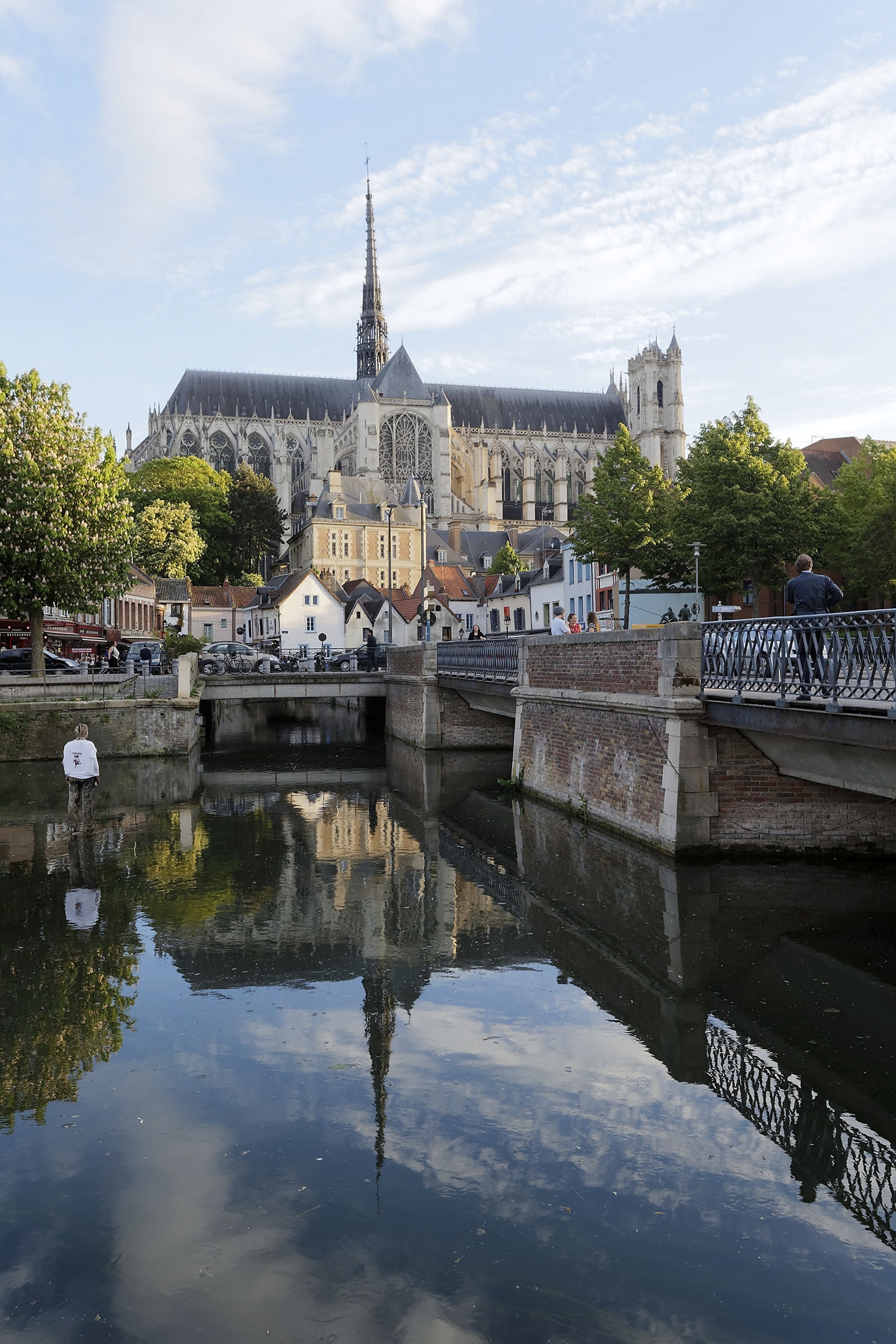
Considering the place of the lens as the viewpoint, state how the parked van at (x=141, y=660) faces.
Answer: facing the viewer

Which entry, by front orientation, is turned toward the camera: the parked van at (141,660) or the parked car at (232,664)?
the parked van at (141,660)

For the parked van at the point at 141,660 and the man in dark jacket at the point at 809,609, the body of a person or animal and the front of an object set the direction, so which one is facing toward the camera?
the parked van

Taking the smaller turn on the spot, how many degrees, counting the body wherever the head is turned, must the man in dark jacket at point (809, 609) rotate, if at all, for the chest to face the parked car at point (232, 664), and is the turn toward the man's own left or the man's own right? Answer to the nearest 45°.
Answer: approximately 45° to the man's own left

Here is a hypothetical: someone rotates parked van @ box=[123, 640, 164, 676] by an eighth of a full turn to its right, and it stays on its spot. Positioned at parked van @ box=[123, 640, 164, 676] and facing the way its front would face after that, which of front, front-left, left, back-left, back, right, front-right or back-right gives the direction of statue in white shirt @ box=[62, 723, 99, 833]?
front-left

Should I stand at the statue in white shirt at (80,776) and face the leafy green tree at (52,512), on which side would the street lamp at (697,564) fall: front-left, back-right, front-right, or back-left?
front-right

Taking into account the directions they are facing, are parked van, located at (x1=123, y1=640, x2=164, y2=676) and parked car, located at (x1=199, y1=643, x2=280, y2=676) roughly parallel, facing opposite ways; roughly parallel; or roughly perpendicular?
roughly perpendicular

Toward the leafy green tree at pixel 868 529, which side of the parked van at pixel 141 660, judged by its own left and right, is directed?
left

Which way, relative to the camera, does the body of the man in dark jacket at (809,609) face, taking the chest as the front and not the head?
away from the camera

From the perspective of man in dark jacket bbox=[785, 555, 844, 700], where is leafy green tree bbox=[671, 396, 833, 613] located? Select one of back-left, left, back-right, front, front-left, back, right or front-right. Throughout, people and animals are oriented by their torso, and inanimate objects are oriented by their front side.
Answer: front

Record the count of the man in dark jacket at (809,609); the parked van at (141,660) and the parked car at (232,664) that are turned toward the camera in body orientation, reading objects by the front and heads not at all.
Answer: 1

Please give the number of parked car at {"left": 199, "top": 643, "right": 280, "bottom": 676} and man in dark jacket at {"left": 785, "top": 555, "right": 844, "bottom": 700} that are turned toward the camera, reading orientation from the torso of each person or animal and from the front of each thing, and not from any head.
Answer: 0

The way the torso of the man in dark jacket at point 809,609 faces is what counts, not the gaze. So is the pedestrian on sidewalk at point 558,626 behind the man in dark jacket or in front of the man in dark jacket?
in front

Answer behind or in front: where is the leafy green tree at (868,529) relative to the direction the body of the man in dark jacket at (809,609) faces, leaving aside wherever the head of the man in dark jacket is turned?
in front

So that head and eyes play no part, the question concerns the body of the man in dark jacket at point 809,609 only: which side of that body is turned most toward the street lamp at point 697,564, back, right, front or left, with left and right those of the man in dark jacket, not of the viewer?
front

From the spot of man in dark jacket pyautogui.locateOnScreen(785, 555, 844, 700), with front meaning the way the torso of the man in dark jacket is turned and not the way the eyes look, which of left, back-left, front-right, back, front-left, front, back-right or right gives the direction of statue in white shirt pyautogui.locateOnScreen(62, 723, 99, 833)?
left
